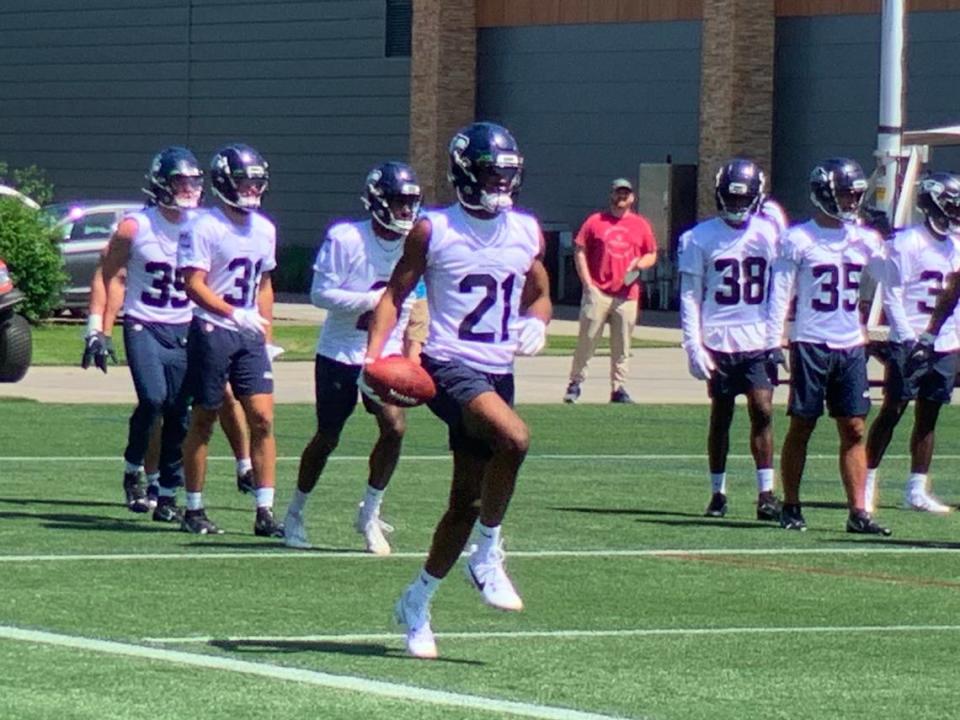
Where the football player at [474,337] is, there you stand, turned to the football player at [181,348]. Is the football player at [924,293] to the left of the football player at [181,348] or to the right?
right

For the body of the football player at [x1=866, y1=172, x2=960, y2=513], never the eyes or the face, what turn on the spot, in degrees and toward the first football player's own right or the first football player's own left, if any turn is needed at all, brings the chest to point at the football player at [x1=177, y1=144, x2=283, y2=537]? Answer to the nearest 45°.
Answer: approximately 90° to the first football player's own right

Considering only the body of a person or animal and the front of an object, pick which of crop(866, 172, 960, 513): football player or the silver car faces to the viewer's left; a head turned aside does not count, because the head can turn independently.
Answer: the silver car

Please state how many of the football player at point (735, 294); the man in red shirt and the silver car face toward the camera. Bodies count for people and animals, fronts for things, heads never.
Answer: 2

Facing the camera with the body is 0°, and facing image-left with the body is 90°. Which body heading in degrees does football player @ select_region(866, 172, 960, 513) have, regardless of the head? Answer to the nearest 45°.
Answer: approximately 315°

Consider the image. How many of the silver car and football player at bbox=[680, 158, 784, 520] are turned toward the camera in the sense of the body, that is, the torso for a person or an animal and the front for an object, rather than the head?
1

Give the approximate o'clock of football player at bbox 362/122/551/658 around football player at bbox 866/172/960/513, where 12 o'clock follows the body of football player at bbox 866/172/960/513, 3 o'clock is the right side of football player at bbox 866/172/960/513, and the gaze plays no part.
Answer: football player at bbox 362/122/551/658 is roughly at 2 o'clock from football player at bbox 866/172/960/513.

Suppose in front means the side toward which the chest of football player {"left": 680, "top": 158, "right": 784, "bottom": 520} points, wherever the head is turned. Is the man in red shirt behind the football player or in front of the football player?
behind

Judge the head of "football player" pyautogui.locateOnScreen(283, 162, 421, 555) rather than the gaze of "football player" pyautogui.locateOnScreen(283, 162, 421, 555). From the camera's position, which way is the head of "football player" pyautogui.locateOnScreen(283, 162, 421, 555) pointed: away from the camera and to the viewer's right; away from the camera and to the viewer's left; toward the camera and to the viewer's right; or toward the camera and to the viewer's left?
toward the camera and to the viewer's right

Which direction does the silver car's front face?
to the viewer's left

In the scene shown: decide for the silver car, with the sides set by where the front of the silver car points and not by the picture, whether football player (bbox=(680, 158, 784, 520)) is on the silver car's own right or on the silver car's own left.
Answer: on the silver car's own left

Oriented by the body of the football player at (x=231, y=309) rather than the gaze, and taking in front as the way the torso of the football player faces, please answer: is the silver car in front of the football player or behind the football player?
behind

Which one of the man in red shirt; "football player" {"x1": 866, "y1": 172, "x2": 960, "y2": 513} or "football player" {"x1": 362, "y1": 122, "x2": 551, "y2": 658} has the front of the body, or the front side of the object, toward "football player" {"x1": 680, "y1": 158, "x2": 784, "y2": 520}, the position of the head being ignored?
the man in red shirt
